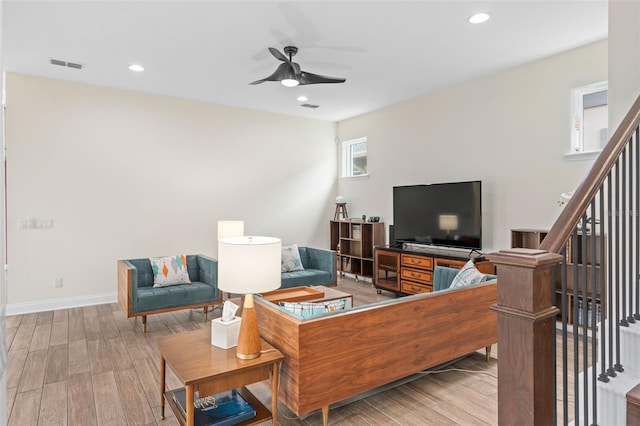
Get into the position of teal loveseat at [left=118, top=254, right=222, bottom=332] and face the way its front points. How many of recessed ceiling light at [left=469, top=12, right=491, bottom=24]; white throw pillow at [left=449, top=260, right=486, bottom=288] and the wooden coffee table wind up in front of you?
3

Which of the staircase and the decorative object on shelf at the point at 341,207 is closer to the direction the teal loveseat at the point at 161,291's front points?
the staircase

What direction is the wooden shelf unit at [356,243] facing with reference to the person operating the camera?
facing the viewer and to the left of the viewer

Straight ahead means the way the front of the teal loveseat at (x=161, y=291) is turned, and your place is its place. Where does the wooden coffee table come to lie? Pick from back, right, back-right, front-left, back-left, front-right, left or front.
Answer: front

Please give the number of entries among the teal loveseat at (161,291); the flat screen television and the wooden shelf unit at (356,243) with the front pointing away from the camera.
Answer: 0

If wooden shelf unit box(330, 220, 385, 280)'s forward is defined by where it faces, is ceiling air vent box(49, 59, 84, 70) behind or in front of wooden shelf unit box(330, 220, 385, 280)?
in front

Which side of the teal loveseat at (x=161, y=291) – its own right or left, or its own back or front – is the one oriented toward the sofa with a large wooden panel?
front

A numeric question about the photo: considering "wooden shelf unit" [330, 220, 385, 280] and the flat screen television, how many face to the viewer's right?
0

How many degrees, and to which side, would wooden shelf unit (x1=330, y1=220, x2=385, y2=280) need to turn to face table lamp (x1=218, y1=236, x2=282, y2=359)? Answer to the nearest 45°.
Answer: approximately 45° to its left

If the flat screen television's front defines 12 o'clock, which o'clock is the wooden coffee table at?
The wooden coffee table is roughly at 12 o'clock from the flat screen television.

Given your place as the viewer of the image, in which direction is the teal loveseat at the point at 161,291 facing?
facing the viewer and to the right of the viewer

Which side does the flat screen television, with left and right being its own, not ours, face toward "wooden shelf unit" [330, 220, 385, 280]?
right

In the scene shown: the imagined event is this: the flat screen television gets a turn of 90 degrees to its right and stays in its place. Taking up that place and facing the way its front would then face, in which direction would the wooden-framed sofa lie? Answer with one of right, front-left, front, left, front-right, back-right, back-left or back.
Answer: back-left

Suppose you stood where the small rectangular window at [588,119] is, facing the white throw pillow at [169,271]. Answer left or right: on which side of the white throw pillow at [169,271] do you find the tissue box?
left

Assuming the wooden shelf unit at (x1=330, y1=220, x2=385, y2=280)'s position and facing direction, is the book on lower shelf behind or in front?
in front

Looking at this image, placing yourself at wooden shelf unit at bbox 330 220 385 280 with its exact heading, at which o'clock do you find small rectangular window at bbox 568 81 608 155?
The small rectangular window is roughly at 9 o'clock from the wooden shelf unit.

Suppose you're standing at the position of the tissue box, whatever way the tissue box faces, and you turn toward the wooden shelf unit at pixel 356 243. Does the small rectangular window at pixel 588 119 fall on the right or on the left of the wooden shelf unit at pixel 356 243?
right

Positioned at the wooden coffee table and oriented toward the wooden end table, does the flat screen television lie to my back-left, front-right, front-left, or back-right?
back-left

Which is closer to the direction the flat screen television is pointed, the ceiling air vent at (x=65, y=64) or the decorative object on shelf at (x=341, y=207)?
the ceiling air vent
